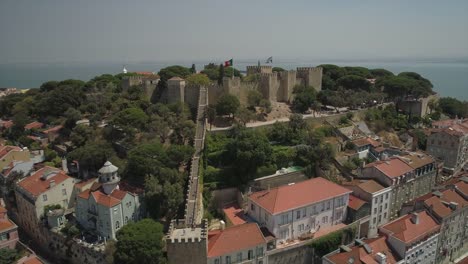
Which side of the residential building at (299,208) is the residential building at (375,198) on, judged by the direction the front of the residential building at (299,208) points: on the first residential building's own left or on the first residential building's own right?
on the first residential building's own left

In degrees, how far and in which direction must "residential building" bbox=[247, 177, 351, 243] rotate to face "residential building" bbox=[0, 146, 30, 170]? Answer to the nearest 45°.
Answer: approximately 135° to its right

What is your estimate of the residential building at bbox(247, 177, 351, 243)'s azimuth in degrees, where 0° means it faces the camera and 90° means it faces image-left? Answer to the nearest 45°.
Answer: approximately 315°

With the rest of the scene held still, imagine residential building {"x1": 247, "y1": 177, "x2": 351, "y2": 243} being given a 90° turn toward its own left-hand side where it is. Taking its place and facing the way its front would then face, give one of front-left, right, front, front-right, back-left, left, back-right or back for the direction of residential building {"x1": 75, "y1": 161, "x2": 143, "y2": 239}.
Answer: back-left

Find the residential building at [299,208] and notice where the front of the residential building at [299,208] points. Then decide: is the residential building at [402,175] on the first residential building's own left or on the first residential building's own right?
on the first residential building's own left

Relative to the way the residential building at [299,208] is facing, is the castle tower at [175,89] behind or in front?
behind

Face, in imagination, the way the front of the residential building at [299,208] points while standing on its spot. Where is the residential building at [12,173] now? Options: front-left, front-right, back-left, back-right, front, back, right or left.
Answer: back-right

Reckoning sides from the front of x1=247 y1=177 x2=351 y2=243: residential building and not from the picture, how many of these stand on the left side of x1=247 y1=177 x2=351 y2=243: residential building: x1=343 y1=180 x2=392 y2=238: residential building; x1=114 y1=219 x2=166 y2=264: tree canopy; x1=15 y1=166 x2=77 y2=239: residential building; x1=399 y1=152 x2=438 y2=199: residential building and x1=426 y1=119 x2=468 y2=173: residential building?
3

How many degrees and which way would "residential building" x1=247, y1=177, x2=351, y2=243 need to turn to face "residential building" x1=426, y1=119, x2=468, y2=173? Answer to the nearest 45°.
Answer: approximately 90° to its left
